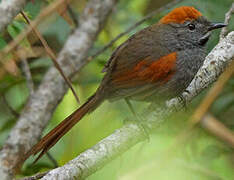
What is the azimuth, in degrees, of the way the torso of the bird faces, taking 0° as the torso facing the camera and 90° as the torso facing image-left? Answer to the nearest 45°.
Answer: approximately 270°
